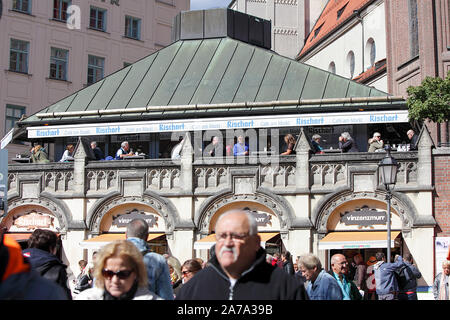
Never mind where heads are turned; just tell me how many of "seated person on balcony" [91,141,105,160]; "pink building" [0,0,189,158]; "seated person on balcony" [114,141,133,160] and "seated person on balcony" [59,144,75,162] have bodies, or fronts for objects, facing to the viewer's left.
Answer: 1

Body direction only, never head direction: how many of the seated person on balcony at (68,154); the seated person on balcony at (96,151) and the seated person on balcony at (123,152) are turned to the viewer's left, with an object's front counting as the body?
1

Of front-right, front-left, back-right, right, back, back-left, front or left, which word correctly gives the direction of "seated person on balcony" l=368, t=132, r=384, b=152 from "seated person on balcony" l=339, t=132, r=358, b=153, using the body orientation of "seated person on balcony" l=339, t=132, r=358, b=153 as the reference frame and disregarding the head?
back-left

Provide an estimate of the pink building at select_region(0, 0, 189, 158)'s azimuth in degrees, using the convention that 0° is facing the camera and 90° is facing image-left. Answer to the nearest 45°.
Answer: approximately 315°

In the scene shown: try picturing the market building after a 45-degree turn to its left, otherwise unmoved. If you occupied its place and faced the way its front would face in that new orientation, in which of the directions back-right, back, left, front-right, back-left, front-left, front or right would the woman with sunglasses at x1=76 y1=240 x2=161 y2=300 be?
front-right

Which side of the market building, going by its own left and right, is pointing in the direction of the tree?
left
